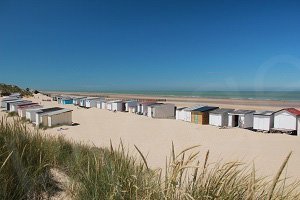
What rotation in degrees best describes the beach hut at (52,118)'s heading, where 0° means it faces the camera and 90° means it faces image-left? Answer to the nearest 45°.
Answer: approximately 45°

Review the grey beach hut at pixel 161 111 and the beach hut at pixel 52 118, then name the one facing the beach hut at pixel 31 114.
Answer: the grey beach hut

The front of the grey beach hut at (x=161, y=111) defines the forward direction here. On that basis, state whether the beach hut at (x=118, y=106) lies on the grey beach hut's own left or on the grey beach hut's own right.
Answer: on the grey beach hut's own right

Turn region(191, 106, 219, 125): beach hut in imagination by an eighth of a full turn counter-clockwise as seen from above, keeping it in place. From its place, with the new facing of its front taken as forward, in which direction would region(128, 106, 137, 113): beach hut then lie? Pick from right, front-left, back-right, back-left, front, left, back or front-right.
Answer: back-right

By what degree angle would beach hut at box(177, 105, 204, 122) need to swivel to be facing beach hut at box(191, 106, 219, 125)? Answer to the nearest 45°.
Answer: approximately 90° to its left

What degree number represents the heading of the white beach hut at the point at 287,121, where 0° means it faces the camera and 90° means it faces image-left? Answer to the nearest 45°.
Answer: approximately 45°

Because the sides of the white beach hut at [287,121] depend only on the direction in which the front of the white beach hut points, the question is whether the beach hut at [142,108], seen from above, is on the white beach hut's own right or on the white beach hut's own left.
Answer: on the white beach hut's own right

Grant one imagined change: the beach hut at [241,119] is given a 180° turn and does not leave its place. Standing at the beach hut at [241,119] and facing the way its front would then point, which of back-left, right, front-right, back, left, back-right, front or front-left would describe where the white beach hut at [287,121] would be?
right

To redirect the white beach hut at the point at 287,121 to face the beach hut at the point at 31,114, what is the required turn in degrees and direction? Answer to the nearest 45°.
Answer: approximately 45° to its right

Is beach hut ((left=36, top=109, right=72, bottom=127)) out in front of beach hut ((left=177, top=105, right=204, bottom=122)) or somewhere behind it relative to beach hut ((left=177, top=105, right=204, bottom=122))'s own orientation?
in front

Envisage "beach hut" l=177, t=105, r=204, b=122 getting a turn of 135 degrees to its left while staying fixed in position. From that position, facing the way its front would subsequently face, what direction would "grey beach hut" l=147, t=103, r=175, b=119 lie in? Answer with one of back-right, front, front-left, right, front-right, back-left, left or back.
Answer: back-left

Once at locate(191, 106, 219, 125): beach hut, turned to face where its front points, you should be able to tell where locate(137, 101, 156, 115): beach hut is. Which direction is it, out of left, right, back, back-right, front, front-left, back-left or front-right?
right

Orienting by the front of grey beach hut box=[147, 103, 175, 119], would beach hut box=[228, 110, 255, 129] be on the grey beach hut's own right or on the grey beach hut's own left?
on the grey beach hut's own left

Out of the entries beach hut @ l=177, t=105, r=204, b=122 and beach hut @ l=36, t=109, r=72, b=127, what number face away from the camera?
0

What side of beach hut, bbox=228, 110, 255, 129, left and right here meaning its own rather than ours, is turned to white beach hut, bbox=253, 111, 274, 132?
left

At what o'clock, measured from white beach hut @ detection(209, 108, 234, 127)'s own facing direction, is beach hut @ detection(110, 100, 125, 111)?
The beach hut is roughly at 3 o'clock from the white beach hut.

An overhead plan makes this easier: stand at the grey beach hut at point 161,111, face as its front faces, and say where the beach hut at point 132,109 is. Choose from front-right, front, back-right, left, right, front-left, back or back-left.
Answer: right

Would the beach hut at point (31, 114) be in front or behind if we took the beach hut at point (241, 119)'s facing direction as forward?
in front
